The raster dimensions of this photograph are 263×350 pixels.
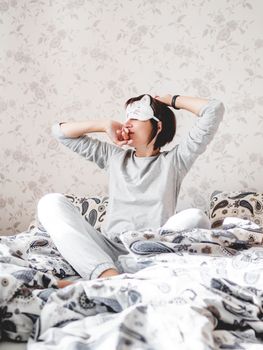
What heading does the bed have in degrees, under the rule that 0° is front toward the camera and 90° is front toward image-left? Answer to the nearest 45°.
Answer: approximately 0°
